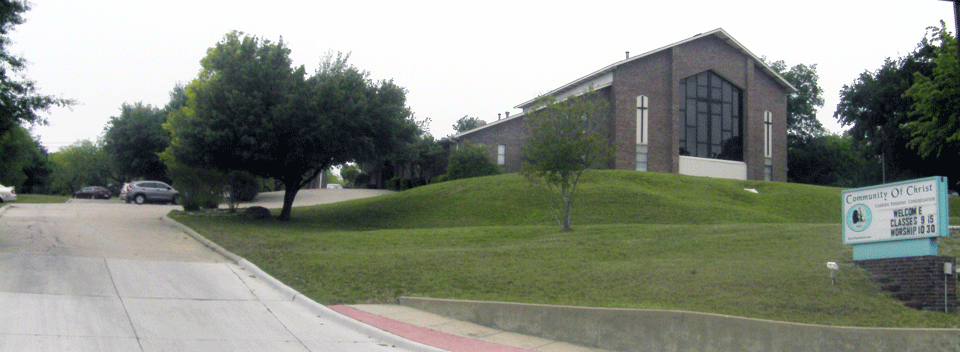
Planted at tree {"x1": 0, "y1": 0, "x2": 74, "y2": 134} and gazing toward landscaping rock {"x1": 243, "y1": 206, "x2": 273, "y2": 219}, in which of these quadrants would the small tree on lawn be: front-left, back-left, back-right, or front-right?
front-right

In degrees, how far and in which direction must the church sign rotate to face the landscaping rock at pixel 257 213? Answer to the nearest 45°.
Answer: approximately 45° to its right

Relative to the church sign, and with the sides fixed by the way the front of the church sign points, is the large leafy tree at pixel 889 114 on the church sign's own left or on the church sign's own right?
on the church sign's own right

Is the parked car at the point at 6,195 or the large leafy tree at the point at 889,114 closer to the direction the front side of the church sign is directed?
the parked car

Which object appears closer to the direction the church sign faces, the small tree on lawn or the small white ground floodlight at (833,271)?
the small white ground floodlight

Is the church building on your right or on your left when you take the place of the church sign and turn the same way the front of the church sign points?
on your right

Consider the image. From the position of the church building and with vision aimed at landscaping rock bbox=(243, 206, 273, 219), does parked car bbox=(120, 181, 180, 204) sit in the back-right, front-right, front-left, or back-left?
front-right

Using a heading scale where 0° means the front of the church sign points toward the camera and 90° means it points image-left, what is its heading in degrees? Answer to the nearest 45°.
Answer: approximately 45°

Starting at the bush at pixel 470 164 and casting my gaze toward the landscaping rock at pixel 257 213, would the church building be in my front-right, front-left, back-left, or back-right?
back-left

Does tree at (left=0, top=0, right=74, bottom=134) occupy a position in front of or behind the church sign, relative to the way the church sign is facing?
in front

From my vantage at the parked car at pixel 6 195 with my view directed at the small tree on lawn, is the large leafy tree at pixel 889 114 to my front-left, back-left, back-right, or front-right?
front-left
